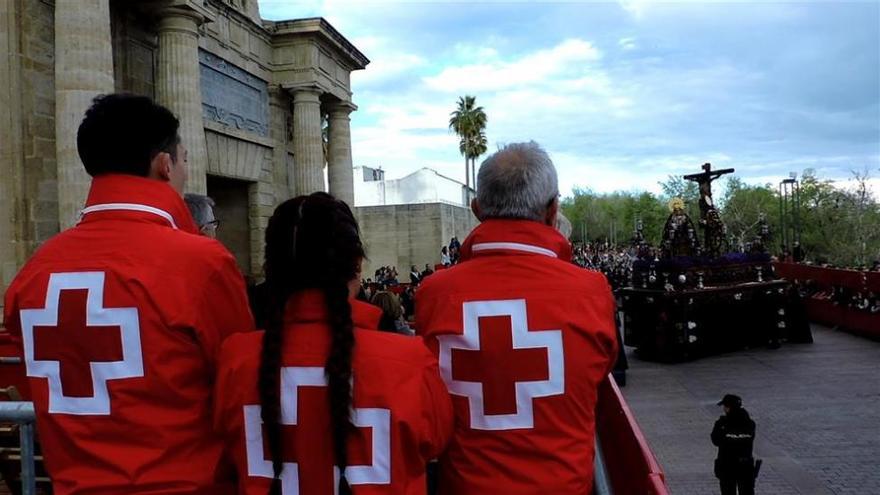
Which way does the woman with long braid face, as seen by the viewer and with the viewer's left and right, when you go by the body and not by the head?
facing away from the viewer

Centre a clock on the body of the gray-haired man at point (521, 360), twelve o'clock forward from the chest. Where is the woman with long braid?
The woman with long braid is roughly at 8 o'clock from the gray-haired man.

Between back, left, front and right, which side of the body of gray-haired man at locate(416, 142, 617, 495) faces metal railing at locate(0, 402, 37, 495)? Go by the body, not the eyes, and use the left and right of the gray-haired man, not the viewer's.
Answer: left

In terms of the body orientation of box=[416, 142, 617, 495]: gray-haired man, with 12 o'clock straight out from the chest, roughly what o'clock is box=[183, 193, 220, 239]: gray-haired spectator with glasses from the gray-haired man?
The gray-haired spectator with glasses is roughly at 10 o'clock from the gray-haired man.

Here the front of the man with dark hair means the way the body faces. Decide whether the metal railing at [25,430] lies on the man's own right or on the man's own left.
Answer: on the man's own left

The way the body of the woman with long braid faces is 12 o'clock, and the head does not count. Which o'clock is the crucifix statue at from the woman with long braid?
The crucifix statue is roughly at 1 o'clock from the woman with long braid.

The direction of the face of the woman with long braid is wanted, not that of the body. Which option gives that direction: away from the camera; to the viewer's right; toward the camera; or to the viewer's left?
away from the camera

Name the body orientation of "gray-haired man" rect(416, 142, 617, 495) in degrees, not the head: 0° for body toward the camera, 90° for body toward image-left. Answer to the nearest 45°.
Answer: approximately 180°

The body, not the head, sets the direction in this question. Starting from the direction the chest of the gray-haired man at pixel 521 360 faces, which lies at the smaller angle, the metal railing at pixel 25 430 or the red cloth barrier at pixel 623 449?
the red cloth barrier

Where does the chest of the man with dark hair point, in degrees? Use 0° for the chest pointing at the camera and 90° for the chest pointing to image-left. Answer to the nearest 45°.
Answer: approximately 225°

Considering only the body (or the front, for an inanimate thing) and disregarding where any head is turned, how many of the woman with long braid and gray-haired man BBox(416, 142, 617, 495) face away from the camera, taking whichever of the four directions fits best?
2

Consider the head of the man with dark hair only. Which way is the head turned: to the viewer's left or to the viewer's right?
to the viewer's right
